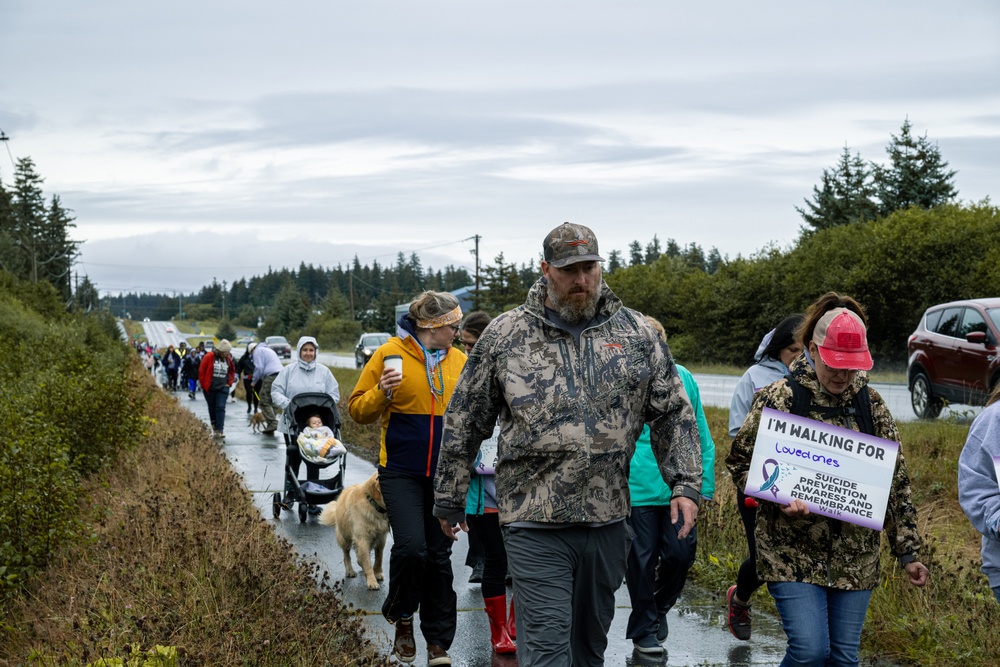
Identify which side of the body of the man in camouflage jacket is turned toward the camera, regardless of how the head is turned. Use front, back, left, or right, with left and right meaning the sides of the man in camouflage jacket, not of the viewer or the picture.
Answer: front

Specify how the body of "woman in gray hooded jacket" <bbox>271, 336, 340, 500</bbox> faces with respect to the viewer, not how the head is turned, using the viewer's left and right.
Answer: facing the viewer

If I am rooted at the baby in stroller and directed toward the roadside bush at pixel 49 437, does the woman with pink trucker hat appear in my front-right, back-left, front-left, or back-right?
back-left

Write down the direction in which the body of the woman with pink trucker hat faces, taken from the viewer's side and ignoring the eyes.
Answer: toward the camera

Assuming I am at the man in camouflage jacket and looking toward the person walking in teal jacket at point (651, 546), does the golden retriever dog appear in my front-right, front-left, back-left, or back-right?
front-left

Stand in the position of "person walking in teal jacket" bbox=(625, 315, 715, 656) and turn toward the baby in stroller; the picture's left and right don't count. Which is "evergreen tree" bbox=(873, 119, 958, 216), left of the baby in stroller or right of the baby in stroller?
right

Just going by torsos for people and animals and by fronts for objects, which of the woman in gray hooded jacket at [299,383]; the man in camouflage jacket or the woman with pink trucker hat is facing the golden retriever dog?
the woman in gray hooded jacket

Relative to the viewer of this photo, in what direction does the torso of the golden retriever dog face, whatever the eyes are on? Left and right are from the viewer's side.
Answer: facing the viewer and to the right of the viewer

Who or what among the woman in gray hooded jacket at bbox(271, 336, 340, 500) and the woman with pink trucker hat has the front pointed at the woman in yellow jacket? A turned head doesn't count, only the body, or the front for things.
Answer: the woman in gray hooded jacket

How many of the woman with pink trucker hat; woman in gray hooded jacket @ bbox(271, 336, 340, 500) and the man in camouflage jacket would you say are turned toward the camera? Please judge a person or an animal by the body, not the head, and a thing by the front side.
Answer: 3

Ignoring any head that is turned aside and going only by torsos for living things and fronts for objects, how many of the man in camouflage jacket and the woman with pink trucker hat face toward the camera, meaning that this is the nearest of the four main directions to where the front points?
2

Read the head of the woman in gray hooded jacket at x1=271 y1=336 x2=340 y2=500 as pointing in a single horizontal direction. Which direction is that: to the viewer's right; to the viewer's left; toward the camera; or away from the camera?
toward the camera

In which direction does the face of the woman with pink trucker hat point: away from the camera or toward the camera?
toward the camera

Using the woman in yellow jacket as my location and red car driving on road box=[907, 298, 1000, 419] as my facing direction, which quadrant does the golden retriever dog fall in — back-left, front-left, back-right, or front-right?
front-left
